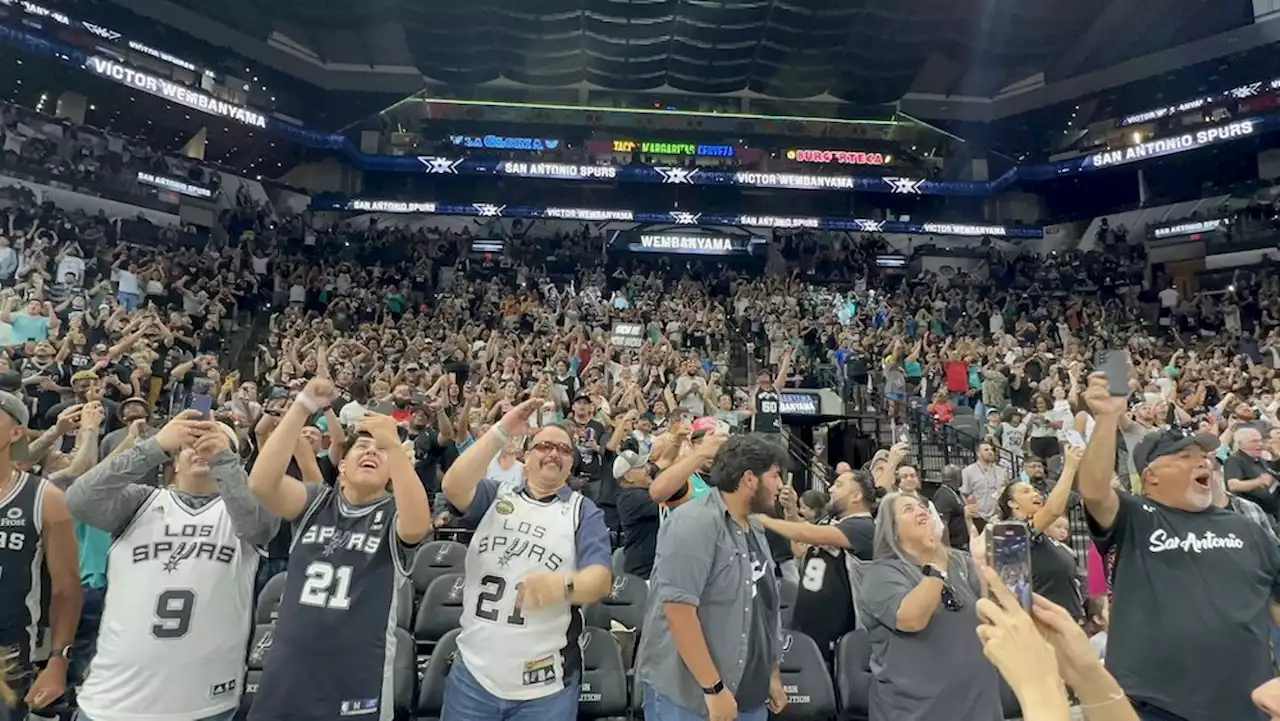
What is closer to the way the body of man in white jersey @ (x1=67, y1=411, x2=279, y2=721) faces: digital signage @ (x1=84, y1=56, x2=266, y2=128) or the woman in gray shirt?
the woman in gray shirt

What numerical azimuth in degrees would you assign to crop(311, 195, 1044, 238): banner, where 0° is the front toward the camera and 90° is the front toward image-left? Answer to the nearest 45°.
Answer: approximately 0°

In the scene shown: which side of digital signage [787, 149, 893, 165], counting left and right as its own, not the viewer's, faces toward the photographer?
front

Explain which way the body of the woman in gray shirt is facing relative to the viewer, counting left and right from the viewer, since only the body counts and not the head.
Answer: facing the viewer and to the right of the viewer

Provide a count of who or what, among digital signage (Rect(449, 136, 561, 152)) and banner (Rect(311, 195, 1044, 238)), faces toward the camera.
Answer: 2

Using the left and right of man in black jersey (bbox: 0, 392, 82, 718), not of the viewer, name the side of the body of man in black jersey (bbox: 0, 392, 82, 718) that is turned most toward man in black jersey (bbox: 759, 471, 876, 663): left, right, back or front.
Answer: left

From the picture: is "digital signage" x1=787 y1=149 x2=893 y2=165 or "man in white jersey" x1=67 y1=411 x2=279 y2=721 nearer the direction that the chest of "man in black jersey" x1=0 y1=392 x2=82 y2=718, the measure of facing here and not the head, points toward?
the man in white jersey

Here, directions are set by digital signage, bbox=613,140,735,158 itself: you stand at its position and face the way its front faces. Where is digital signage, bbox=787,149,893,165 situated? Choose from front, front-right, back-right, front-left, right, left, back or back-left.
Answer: left

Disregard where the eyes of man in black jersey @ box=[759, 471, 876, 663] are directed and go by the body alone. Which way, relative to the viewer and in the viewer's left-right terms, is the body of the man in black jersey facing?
facing the viewer and to the left of the viewer

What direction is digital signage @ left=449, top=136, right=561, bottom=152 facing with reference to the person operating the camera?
facing the viewer

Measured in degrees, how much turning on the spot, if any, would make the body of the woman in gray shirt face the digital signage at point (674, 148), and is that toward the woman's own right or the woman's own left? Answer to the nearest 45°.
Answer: approximately 135° to the woman's own left

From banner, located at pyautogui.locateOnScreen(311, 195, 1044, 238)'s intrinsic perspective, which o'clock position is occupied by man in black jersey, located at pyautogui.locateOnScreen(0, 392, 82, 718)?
The man in black jersey is roughly at 12 o'clock from the banner.

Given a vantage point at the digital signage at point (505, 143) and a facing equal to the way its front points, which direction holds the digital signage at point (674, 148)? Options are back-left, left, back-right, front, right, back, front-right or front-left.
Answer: left

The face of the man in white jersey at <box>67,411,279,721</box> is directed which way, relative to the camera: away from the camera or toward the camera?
toward the camera

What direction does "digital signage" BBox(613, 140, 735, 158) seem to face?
toward the camera
